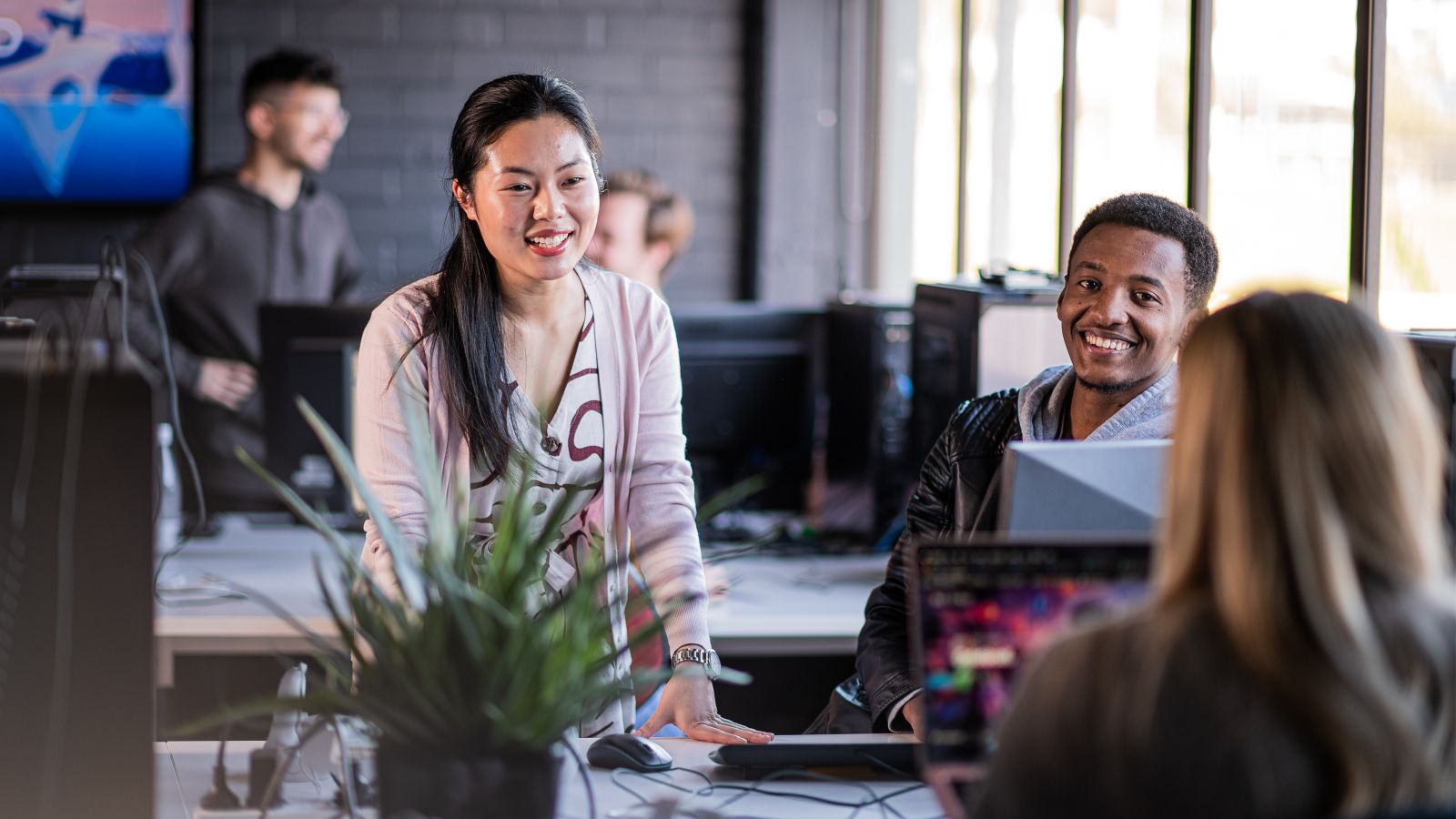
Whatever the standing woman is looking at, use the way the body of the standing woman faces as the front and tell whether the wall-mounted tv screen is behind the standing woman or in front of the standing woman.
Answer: behind

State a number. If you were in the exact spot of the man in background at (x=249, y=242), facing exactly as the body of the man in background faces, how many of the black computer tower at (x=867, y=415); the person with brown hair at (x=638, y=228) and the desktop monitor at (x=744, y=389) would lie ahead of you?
3

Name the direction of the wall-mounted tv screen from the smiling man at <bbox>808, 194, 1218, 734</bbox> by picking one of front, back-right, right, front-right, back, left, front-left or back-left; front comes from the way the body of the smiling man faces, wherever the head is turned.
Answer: back-right

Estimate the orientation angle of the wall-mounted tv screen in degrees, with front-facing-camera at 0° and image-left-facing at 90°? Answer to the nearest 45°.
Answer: approximately 0°

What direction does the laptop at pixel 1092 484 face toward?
away from the camera

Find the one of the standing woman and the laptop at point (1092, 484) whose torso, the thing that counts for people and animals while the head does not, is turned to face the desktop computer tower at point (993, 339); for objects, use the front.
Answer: the laptop

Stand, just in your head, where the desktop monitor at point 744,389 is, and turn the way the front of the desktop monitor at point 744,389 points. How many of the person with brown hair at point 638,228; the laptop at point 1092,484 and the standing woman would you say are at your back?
2

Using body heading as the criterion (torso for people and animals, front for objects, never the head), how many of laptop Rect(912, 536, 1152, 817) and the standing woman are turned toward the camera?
2

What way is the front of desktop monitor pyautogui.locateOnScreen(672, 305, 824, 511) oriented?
away from the camera
